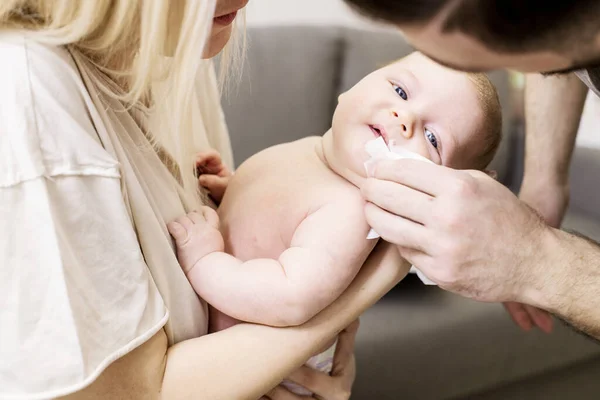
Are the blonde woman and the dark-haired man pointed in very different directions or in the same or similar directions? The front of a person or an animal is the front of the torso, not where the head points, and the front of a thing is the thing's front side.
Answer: very different directions

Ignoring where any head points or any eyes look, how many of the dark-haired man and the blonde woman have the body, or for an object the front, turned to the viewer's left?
1

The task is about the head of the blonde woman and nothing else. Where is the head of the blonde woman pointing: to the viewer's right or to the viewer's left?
to the viewer's right

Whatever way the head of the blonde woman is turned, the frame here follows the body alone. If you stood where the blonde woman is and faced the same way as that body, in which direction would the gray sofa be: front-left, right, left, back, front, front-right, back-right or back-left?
front-left

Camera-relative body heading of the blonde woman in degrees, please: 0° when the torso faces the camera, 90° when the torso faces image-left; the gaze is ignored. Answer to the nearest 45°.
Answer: approximately 270°

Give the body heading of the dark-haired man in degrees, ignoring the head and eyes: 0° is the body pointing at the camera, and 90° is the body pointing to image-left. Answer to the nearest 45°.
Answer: approximately 90°

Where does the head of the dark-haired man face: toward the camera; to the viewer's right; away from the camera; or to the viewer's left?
to the viewer's left

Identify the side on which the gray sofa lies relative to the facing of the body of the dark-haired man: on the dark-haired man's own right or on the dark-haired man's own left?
on the dark-haired man's own right

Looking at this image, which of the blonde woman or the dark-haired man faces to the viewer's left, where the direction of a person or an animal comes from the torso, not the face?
the dark-haired man
